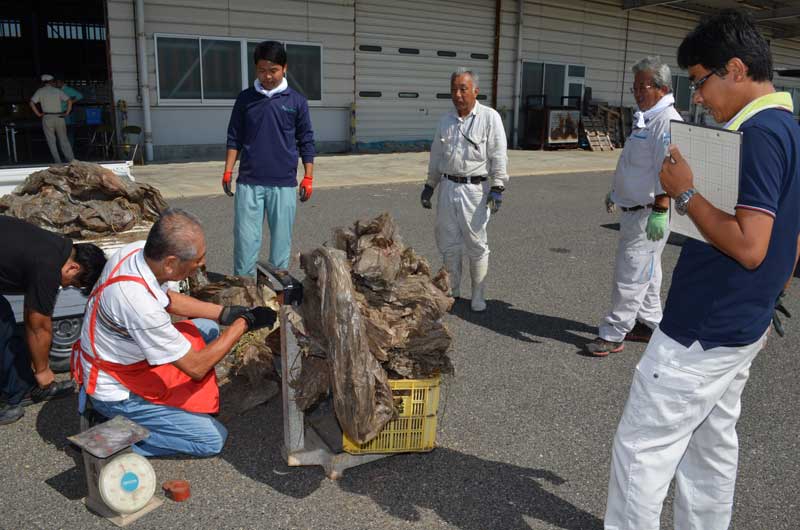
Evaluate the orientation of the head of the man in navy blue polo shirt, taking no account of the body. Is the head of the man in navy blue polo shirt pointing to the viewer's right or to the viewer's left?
to the viewer's left

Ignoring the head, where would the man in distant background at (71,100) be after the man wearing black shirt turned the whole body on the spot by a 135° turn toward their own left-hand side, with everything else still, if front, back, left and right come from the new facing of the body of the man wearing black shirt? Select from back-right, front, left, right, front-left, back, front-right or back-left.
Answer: front-right

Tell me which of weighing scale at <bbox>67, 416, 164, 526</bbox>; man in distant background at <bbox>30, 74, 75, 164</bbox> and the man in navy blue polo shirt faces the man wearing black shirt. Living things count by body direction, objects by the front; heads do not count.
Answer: the man in navy blue polo shirt

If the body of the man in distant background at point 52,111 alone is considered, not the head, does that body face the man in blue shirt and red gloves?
no

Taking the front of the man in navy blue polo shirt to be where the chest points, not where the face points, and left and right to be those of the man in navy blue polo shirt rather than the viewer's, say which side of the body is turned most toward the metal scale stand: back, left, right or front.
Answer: front

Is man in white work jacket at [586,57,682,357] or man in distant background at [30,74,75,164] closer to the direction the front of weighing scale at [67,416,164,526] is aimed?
the man in white work jacket

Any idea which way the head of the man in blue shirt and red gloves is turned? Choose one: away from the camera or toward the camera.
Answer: toward the camera

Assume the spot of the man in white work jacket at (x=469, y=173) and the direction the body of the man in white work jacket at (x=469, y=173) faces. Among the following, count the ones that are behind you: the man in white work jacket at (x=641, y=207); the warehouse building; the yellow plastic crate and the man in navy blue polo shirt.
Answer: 1

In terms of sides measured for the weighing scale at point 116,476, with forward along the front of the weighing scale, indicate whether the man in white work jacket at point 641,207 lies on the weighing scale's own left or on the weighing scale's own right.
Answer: on the weighing scale's own left

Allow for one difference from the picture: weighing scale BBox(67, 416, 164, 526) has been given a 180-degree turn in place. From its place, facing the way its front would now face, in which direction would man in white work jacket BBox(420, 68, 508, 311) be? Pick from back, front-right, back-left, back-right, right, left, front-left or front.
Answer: right

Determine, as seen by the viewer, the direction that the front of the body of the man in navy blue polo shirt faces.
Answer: to the viewer's left

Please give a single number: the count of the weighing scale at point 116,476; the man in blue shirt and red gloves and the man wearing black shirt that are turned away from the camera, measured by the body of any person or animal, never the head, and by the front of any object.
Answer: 0

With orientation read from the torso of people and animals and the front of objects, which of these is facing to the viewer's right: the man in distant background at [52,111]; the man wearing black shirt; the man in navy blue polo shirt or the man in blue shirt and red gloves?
the man wearing black shirt

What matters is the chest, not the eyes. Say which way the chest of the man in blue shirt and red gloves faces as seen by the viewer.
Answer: toward the camera
